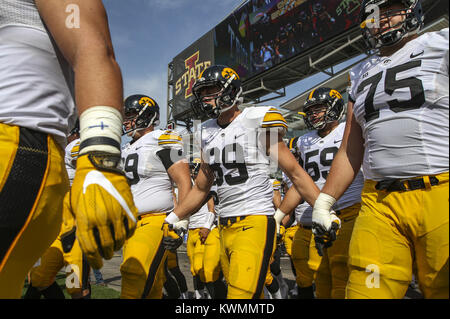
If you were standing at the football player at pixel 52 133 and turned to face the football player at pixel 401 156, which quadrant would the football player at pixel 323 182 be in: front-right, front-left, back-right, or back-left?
front-left

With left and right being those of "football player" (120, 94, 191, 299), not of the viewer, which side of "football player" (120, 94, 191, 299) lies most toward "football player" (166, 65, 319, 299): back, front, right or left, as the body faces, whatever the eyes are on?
left

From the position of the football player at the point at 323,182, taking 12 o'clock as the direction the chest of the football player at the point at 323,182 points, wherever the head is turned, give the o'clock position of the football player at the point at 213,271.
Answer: the football player at the point at 213,271 is roughly at 2 o'clock from the football player at the point at 323,182.

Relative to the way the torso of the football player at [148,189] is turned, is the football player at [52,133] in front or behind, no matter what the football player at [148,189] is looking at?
in front

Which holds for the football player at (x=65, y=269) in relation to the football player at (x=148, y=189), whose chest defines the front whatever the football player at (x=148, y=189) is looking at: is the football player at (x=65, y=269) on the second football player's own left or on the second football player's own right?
on the second football player's own right

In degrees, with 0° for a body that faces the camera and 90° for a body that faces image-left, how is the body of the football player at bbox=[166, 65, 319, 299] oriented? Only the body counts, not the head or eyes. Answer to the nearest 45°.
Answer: approximately 45°
